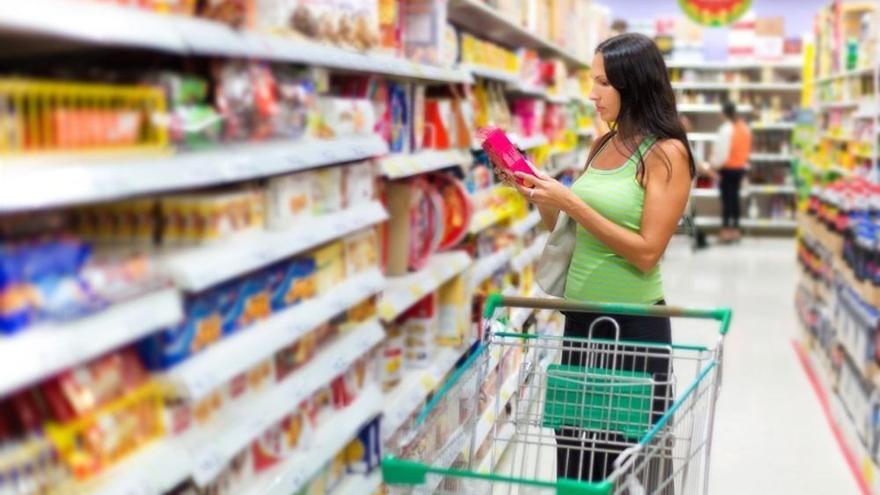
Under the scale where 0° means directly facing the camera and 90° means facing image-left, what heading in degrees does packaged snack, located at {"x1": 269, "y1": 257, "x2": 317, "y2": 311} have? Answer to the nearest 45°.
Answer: approximately 315°

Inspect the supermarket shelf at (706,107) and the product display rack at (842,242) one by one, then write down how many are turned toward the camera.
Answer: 1

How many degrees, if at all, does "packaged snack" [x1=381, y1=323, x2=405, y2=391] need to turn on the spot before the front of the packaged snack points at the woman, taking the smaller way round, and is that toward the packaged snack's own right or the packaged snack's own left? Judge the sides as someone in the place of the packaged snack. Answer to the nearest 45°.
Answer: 0° — it already faces them

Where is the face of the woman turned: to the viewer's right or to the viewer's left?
to the viewer's left

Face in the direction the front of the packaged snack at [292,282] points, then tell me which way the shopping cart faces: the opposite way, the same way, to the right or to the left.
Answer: to the right

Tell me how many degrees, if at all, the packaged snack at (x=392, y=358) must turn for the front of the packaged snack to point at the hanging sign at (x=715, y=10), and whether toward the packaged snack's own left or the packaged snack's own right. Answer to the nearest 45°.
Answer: approximately 90° to the packaged snack's own left
